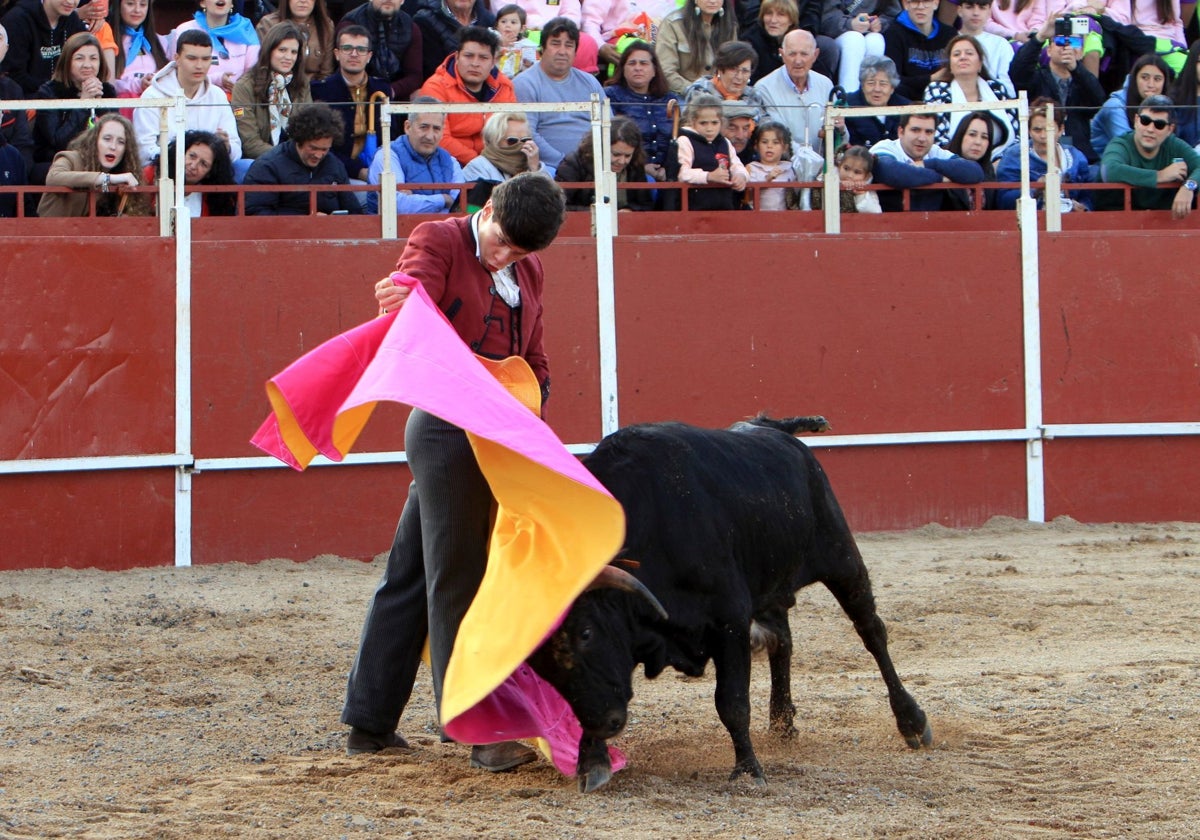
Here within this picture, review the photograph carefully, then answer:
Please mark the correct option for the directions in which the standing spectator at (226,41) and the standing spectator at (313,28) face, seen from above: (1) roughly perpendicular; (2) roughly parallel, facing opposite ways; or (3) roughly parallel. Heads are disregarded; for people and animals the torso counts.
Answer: roughly parallel

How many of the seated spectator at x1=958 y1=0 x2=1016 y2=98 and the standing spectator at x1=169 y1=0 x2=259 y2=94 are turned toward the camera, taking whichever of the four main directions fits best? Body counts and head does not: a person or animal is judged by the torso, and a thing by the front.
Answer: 2

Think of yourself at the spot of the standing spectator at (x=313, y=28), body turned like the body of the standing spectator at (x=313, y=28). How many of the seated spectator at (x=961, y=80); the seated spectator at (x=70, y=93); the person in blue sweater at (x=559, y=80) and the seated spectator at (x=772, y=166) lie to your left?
3

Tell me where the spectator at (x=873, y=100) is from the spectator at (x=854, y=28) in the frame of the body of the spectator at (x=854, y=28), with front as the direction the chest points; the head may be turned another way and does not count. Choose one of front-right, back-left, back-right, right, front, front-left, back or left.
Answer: front

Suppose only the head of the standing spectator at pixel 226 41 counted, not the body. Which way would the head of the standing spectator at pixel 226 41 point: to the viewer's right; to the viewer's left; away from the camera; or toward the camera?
toward the camera

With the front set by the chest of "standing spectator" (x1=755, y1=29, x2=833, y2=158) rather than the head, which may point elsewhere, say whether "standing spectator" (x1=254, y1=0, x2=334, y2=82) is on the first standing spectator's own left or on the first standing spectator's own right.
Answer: on the first standing spectator's own right

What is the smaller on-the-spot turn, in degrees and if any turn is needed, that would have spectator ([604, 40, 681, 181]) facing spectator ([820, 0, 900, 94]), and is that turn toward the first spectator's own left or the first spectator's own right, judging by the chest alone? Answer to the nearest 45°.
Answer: approximately 135° to the first spectator's own left

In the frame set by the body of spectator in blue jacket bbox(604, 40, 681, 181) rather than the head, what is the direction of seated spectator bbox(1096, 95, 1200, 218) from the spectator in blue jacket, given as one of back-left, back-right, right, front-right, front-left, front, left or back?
left

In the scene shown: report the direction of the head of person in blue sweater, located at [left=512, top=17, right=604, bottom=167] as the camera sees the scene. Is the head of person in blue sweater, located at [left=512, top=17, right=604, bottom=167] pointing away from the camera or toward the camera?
toward the camera

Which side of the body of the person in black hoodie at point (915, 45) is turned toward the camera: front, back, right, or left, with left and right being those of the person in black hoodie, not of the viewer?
front

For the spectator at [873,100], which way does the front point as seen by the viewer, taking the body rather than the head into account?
toward the camera

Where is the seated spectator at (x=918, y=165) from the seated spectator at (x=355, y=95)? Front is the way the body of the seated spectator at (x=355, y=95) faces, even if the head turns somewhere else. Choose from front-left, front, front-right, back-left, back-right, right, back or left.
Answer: left

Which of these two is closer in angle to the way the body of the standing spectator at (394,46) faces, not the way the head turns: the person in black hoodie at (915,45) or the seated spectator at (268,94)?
the seated spectator

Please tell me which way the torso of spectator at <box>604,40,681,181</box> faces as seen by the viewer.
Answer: toward the camera

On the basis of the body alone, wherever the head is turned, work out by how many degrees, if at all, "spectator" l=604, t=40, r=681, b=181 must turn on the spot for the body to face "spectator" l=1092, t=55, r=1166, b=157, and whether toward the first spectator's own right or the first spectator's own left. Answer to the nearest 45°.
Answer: approximately 90° to the first spectator's own left
